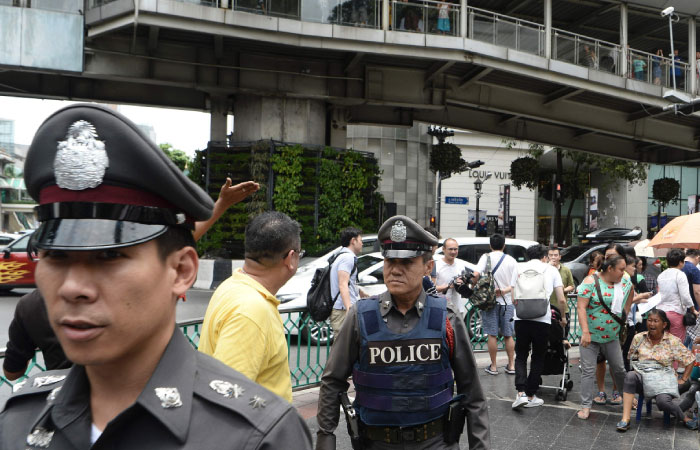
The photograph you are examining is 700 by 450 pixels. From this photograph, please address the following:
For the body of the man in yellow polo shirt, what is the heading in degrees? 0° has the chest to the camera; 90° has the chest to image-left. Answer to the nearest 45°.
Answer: approximately 225°

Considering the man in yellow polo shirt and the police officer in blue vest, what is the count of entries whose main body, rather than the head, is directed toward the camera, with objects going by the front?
1

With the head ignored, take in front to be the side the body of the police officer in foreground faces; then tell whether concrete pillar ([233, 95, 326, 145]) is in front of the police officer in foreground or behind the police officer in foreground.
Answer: behind

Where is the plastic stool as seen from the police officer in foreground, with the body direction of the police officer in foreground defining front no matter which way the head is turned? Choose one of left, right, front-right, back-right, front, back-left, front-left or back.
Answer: back

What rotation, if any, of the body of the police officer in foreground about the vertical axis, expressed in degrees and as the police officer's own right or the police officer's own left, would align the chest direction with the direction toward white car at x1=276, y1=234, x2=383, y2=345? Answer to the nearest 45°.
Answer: approximately 135° to the police officer's own right

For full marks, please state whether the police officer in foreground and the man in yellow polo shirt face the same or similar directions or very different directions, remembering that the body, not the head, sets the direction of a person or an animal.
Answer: very different directions

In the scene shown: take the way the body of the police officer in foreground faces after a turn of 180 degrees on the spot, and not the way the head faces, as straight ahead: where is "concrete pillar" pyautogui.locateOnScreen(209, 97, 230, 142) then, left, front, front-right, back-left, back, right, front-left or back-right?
front-left

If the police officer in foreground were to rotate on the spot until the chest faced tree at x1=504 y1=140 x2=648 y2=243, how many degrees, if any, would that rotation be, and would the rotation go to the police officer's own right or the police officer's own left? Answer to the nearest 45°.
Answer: approximately 180°

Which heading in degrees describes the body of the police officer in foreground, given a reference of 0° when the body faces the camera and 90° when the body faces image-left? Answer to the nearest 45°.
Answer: approximately 45°

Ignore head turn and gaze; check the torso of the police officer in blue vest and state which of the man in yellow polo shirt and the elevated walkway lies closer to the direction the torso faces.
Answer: the man in yellow polo shirt
